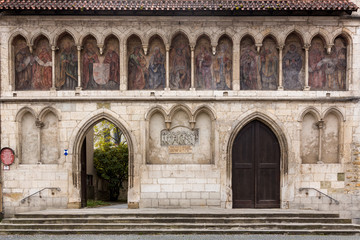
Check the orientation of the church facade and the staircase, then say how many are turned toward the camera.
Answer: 2

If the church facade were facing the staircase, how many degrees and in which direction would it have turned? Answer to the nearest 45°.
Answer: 0° — it already faces it

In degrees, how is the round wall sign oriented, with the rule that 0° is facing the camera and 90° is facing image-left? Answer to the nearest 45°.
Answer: approximately 0°

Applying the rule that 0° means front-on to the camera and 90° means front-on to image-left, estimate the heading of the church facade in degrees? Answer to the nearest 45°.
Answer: approximately 0°

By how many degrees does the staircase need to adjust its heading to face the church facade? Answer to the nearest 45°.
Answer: approximately 180°
